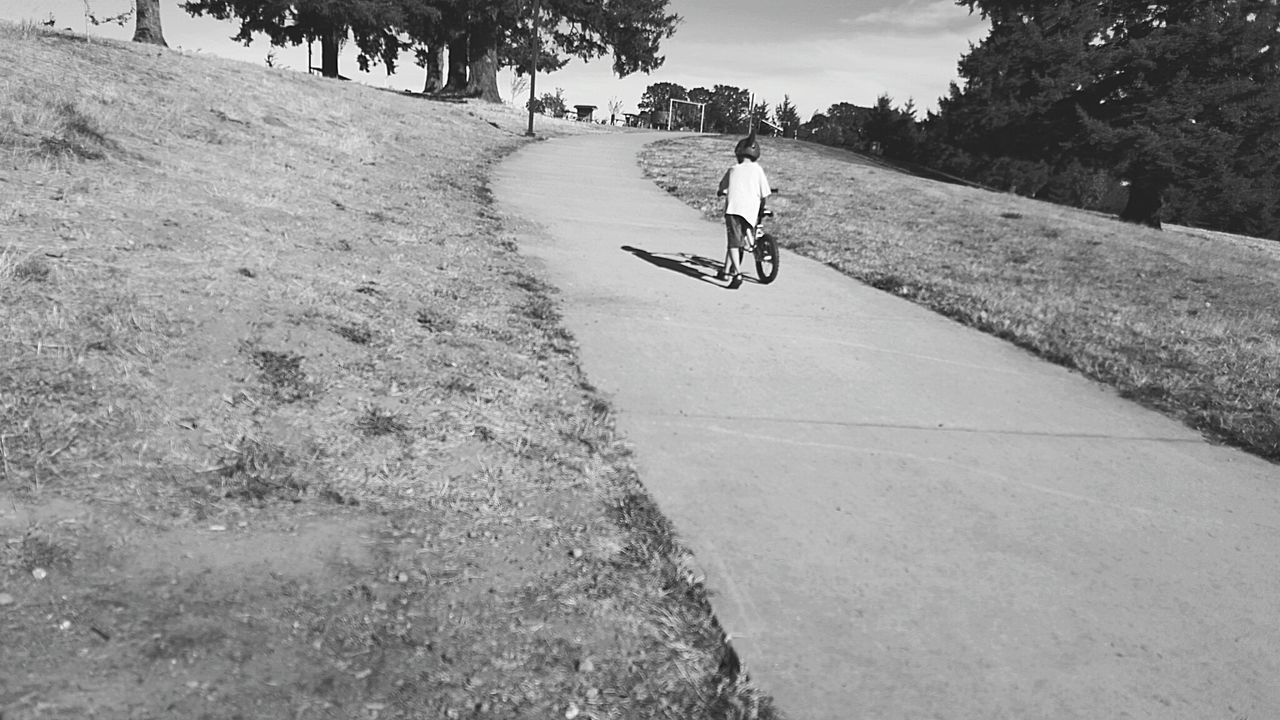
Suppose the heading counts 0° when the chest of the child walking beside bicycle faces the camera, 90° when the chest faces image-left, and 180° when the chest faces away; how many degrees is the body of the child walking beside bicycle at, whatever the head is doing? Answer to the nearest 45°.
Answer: approximately 180°

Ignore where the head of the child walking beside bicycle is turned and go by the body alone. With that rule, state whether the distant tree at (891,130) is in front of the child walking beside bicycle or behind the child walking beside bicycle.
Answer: in front

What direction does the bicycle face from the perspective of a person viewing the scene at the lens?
facing away from the viewer and to the left of the viewer

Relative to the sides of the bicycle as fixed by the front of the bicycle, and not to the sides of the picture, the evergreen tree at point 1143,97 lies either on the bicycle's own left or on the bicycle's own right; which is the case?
on the bicycle's own right

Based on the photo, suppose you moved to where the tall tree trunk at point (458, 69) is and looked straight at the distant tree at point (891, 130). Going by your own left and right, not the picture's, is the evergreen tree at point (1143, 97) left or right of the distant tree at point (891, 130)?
right

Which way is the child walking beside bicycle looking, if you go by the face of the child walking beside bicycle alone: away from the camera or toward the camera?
away from the camera

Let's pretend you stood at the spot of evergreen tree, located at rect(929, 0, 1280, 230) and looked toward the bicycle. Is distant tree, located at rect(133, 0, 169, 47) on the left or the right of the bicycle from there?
right

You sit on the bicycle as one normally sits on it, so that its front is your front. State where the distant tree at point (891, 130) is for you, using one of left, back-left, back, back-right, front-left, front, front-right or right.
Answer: front-right

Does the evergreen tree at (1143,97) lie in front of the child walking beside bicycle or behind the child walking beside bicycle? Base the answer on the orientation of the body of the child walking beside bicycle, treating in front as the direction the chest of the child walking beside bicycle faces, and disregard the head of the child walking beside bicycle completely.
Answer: in front
